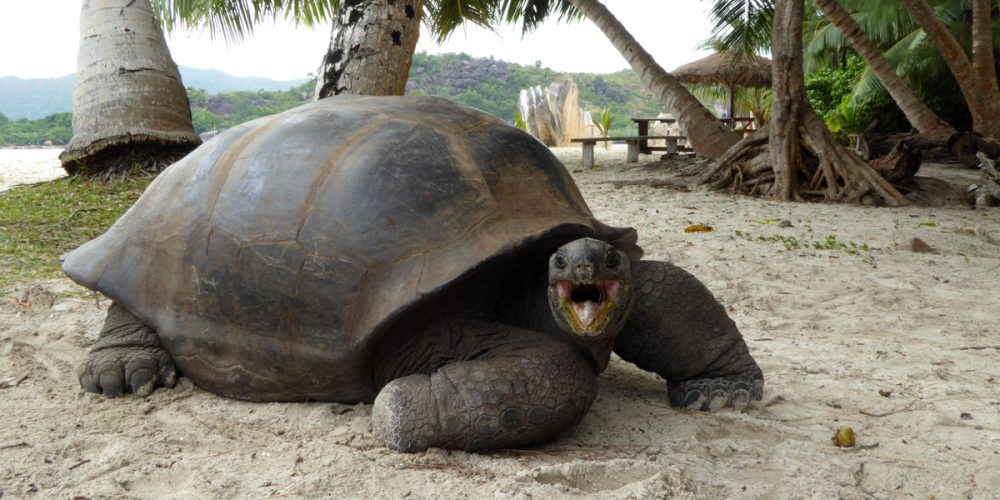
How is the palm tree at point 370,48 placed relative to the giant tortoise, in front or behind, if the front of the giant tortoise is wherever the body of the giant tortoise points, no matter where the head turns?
behind

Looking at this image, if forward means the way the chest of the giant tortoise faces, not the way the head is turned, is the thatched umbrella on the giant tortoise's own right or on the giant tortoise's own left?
on the giant tortoise's own left

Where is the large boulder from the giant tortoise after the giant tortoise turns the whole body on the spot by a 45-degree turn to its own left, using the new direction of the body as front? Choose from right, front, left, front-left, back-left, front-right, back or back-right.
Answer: left

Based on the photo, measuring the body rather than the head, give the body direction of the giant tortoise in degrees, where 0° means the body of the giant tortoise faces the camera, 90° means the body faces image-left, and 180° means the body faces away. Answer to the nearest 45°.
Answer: approximately 315°

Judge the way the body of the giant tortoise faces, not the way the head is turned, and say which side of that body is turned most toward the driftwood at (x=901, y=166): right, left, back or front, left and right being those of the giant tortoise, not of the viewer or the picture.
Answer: left
